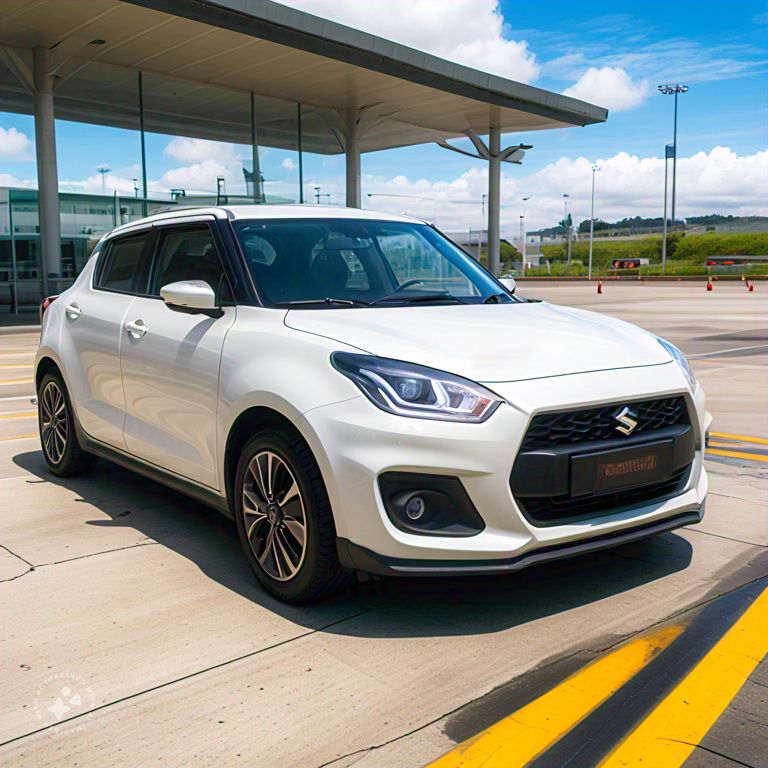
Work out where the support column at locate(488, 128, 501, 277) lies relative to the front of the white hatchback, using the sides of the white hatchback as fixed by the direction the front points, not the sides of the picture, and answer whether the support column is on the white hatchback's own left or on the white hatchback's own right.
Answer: on the white hatchback's own left

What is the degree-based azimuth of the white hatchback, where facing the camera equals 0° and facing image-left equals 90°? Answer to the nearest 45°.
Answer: approximately 315°

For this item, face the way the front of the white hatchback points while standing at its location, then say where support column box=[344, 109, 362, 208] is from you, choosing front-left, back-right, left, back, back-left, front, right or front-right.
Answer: back-left

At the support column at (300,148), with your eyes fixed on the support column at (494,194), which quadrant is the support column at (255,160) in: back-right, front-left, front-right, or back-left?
back-right

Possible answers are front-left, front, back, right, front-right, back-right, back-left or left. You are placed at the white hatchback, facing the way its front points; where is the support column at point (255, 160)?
back-left

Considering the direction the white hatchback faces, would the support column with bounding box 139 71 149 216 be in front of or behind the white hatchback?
behind

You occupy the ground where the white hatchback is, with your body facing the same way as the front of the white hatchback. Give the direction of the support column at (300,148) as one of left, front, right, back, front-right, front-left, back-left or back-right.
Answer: back-left

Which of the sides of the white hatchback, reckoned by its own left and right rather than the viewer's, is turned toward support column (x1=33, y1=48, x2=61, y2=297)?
back

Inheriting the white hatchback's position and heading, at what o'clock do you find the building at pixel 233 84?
The building is roughly at 7 o'clock from the white hatchback.
